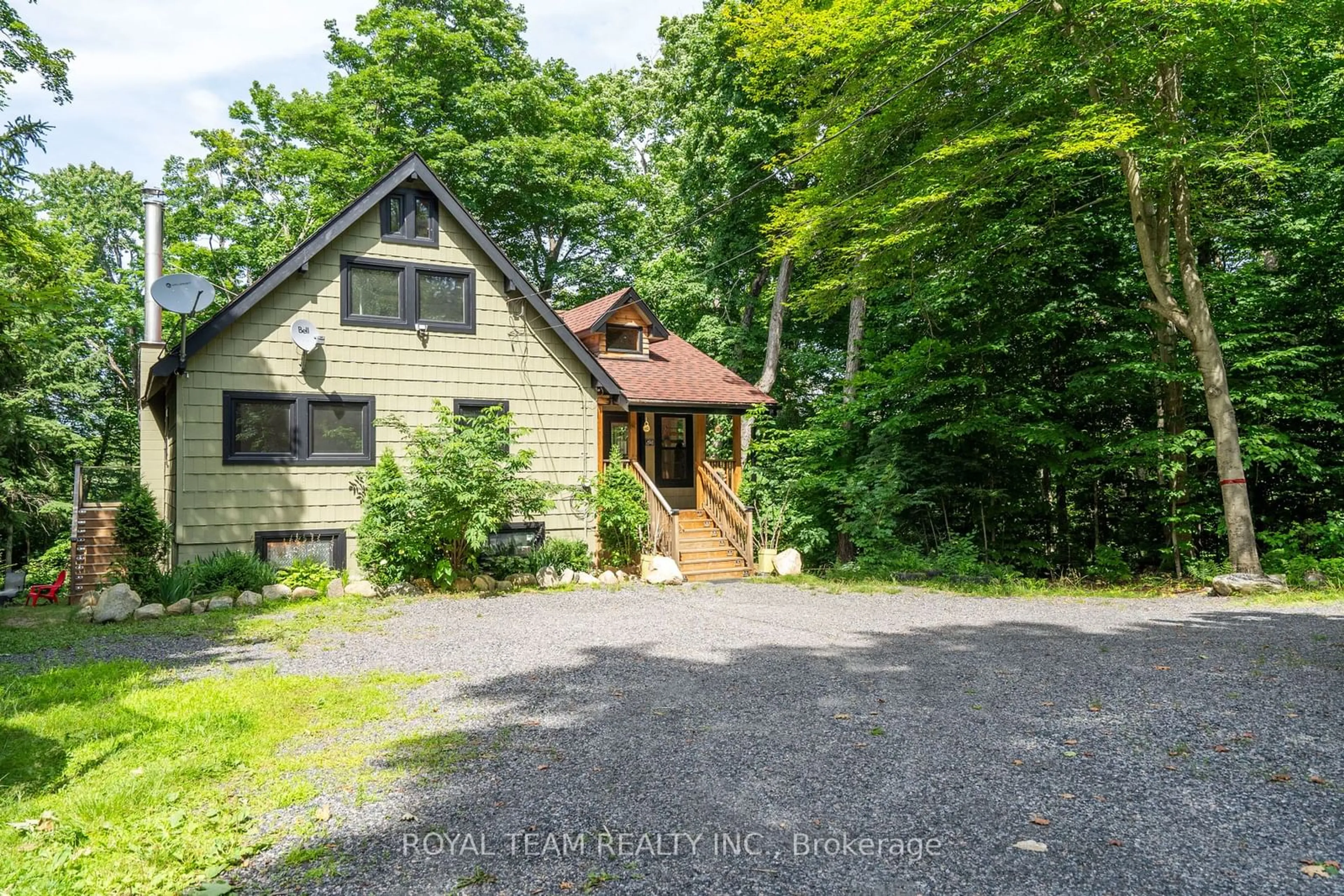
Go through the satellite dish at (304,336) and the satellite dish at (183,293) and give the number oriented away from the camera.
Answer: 0

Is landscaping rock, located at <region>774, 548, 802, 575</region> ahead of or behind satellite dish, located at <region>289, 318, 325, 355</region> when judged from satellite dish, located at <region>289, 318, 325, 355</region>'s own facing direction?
ahead

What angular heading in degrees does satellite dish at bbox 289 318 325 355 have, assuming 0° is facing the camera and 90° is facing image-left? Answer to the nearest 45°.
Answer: approximately 315°

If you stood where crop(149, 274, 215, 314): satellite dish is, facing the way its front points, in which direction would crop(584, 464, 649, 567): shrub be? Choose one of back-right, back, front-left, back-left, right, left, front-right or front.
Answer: front-left
